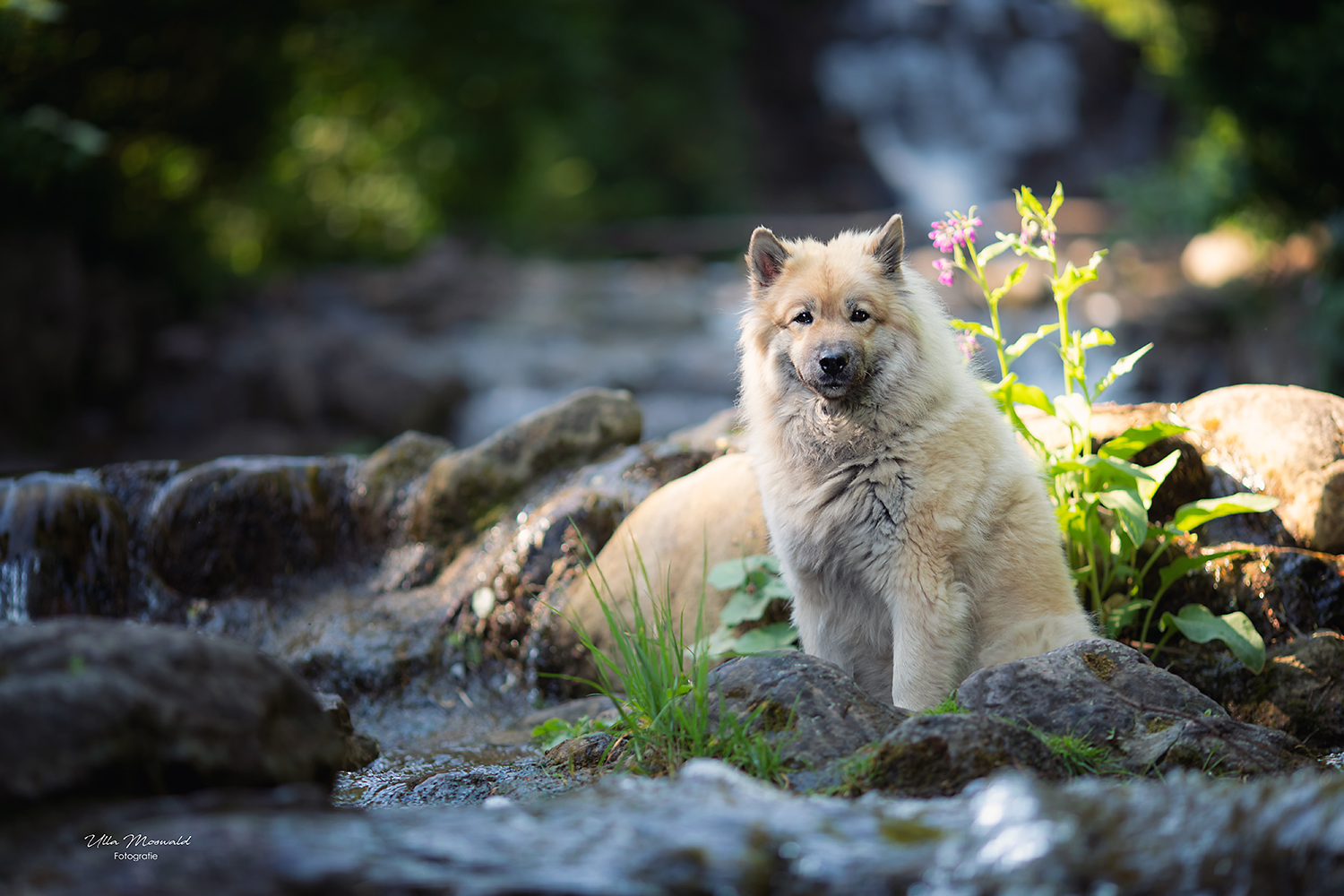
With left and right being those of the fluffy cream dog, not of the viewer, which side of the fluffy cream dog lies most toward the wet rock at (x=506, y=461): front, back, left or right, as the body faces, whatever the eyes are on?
right

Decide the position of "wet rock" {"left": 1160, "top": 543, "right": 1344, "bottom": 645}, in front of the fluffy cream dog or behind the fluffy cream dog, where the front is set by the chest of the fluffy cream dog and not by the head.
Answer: behind

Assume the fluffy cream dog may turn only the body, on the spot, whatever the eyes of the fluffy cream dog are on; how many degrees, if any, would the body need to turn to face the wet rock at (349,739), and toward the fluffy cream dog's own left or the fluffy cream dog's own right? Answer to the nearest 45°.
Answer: approximately 45° to the fluffy cream dog's own right

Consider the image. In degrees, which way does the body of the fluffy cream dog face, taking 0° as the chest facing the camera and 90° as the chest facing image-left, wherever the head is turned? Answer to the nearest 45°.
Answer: approximately 45°

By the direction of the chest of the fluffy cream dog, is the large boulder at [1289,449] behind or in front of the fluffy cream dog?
behind

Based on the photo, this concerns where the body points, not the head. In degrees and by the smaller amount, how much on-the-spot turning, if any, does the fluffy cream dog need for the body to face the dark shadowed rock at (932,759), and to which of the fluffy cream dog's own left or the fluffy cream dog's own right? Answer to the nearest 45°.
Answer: approximately 45° to the fluffy cream dog's own left
